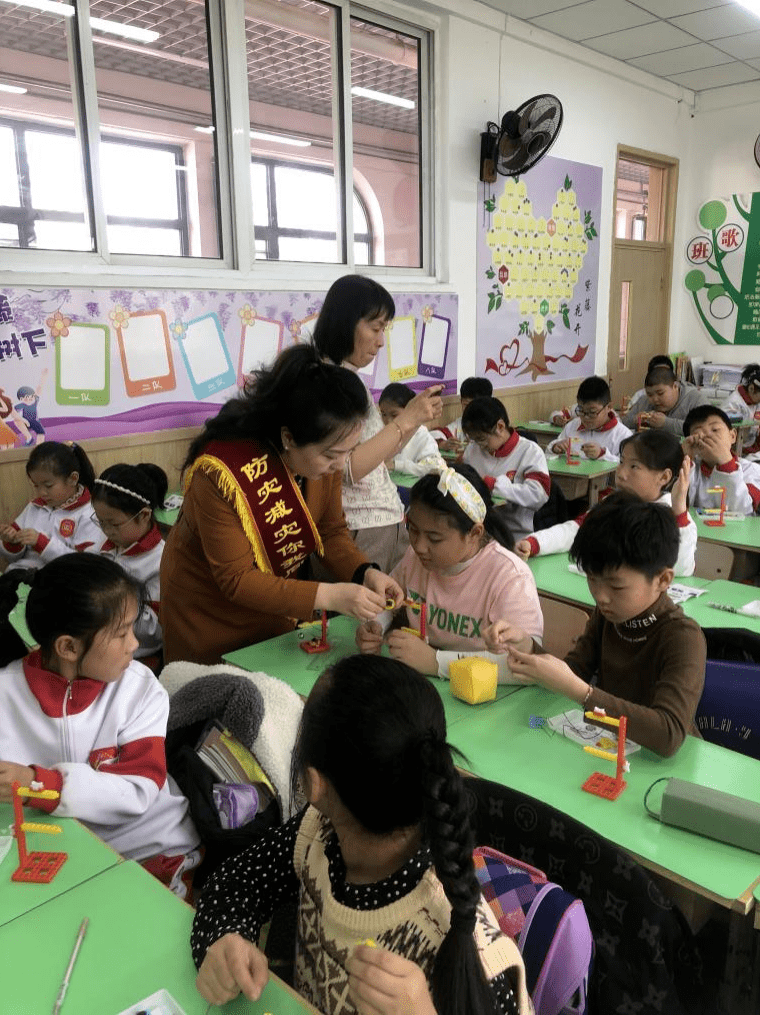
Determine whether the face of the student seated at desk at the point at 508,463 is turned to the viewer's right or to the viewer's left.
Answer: to the viewer's left

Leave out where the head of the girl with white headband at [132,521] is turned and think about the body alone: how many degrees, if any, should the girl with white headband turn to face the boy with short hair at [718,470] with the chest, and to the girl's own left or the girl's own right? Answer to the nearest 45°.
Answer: approximately 135° to the girl's own left

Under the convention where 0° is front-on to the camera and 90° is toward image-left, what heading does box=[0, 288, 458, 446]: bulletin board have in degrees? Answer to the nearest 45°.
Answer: approximately 315°

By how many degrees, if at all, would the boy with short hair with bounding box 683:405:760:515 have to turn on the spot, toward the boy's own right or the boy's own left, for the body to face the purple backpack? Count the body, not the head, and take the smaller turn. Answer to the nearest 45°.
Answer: approximately 45° to the boy's own left

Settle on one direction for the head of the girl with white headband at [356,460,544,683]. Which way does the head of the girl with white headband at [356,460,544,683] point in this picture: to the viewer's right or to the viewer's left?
to the viewer's left

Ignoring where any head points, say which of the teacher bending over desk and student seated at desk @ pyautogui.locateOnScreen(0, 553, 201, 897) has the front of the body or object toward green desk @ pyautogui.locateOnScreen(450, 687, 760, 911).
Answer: the teacher bending over desk

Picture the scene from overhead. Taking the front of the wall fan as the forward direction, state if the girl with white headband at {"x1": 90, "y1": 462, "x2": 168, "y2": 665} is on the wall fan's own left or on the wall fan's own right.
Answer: on the wall fan's own right

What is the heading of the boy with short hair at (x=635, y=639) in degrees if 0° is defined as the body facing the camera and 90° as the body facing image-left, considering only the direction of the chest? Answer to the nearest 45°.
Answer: approximately 45°
